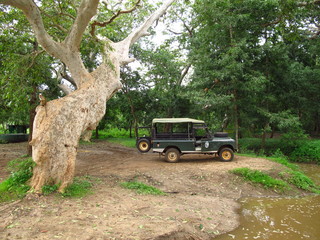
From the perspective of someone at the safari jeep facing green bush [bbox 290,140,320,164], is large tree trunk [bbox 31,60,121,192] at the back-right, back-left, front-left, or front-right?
back-right

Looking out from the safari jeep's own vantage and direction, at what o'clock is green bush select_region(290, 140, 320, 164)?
The green bush is roughly at 11 o'clock from the safari jeep.

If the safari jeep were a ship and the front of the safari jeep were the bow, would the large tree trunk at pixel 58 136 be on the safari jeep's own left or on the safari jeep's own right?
on the safari jeep's own right

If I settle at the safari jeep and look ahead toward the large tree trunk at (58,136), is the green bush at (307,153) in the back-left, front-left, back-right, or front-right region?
back-left

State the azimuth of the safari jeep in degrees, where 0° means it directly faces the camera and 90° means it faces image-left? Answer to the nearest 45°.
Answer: approximately 270°

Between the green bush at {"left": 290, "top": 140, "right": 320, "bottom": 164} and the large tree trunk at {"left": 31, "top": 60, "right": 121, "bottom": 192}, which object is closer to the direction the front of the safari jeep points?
the green bush
